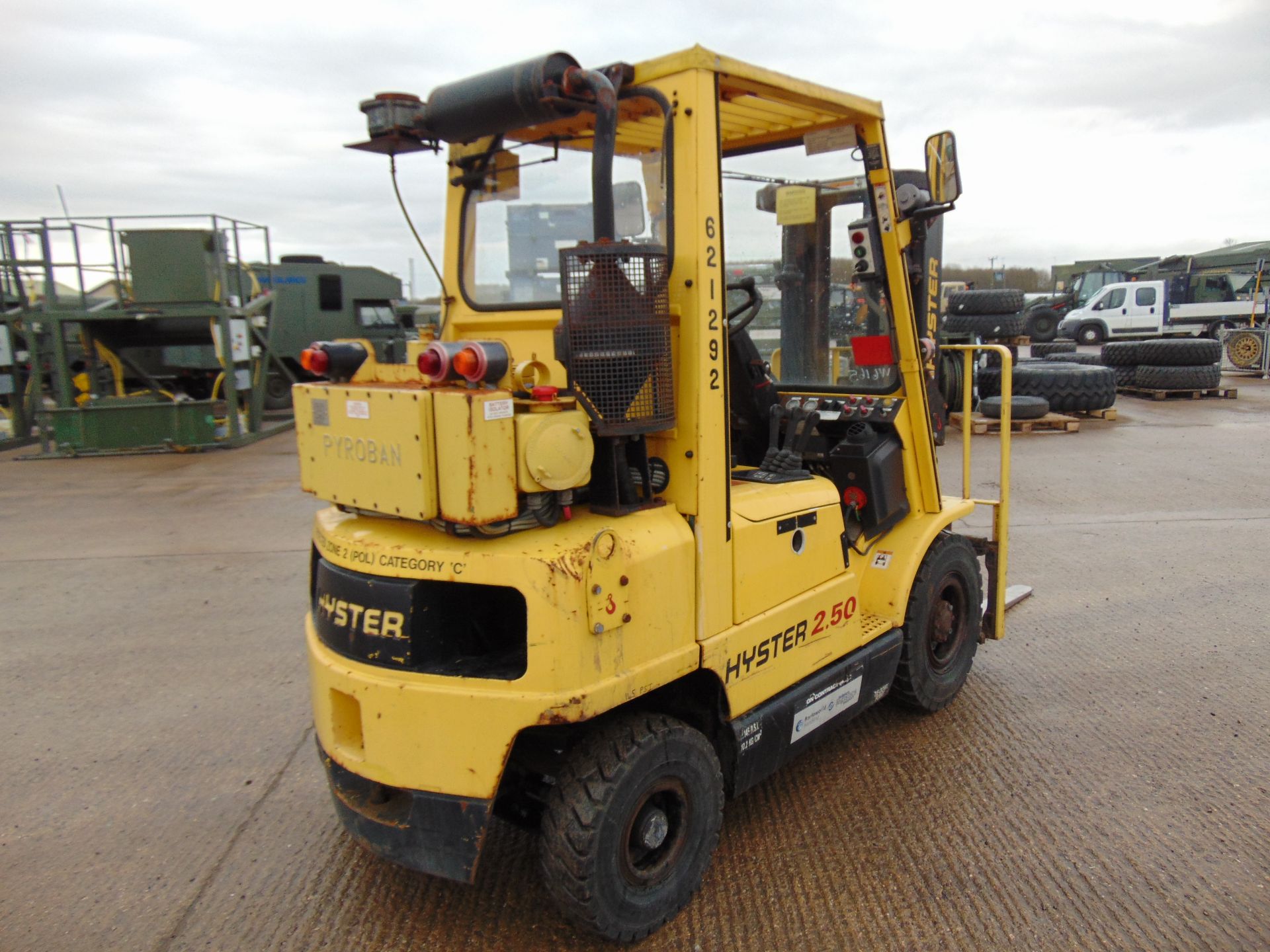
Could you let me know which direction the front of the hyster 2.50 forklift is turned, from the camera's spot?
facing away from the viewer and to the right of the viewer

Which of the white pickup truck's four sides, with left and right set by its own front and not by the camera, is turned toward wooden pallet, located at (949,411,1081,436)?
left

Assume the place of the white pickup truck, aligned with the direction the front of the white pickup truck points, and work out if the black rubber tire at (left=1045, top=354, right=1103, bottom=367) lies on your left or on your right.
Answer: on your left

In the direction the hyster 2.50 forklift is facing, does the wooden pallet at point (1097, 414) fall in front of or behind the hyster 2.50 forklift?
in front

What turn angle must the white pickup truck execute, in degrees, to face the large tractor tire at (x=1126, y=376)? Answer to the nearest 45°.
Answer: approximately 90° to its left

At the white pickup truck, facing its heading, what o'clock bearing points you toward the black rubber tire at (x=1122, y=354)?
The black rubber tire is roughly at 9 o'clock from the white pickup truck.

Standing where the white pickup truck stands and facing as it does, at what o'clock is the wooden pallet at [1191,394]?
The wooden pallet is roughly at 9 o'clock from the white pickup truck.

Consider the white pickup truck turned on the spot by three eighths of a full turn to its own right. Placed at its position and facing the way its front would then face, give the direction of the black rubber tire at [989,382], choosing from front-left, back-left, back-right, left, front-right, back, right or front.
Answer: back-right

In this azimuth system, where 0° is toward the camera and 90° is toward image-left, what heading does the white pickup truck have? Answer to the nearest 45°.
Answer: approximately 90°

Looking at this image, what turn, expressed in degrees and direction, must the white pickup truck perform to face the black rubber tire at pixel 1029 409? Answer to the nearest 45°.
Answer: approximately 90° to its left

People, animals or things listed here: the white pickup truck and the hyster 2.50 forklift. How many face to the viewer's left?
1

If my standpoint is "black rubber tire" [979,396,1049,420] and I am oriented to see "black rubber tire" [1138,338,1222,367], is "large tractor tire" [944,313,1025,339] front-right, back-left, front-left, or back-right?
front-left
